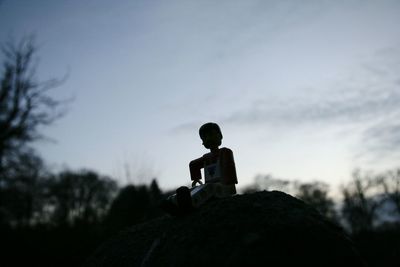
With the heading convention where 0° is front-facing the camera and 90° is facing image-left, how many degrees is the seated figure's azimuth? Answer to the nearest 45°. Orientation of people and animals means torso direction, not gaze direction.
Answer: approximately 45°

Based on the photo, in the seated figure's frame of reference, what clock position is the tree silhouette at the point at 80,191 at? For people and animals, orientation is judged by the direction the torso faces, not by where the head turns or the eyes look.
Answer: The tree silhouette is roughly at 4 o'clock from the seated figure.
